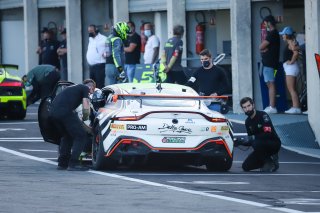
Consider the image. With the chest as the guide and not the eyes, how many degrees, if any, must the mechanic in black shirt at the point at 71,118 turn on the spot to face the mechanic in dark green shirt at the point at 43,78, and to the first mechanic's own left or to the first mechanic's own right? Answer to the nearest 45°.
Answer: approximately 90° to the first mechanic's own left

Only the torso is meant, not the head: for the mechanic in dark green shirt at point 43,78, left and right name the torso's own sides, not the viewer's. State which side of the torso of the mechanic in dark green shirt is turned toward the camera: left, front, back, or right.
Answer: left

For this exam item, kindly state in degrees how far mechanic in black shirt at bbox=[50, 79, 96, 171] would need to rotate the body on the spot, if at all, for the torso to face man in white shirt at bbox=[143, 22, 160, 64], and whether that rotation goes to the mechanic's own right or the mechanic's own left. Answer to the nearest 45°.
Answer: approximately 90° to the mechanic's own left

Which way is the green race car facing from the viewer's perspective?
away from the camera

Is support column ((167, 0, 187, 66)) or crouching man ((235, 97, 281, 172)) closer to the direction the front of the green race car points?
the support column

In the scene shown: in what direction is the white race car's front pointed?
away from the camera

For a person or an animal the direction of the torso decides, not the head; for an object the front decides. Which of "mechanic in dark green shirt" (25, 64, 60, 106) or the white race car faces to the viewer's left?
the mechanic in dark green shirt

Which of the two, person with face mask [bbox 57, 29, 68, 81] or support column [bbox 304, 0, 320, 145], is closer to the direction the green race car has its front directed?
the person with face mask

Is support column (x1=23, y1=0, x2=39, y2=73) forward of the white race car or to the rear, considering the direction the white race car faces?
forward

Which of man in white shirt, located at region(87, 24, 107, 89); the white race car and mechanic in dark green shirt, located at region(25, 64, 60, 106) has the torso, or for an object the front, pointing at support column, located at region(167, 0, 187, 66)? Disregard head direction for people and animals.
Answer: the white race car

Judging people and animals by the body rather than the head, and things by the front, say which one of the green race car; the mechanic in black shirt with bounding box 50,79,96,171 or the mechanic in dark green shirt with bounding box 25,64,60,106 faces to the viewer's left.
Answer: the mechanic in dark green shirt with bounding box 25,64,60,106

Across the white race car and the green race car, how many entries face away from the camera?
2

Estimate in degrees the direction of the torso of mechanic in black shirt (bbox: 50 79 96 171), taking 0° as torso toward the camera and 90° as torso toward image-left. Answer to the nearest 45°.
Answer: approximately 270°
